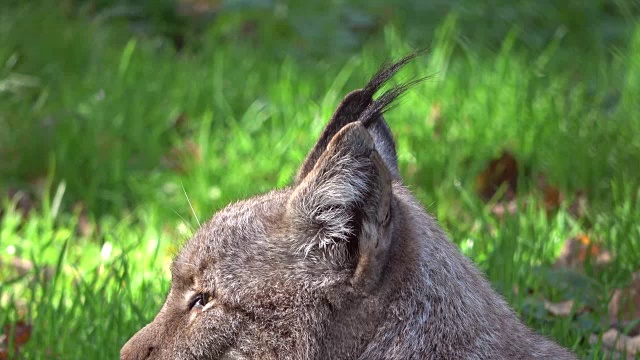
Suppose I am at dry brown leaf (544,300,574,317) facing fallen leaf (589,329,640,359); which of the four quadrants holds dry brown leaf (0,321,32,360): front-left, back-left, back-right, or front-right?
back-right

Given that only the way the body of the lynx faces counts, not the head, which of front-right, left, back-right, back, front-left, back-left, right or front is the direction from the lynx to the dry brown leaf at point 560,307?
back-right

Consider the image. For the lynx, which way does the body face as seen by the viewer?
to the viewer's left

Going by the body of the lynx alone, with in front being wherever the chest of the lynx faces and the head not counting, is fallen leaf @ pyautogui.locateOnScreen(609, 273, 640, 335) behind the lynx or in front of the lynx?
behind

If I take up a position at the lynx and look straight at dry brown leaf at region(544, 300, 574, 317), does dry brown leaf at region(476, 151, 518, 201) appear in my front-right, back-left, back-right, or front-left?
front-left

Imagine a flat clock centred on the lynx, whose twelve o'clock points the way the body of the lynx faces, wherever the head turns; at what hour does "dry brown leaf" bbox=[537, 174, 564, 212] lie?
The dry brown leaf is roughly at 4 o'clock from the lynx.

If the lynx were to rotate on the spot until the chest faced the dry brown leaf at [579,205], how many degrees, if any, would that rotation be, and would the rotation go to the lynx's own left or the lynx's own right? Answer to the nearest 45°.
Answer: approximately 135° to the lynx's own right

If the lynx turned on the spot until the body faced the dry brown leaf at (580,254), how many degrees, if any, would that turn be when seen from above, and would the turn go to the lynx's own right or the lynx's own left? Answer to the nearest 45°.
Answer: approximately 135° to the lynx's own right

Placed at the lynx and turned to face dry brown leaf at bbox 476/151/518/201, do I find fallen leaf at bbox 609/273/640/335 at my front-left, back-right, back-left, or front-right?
front-right
